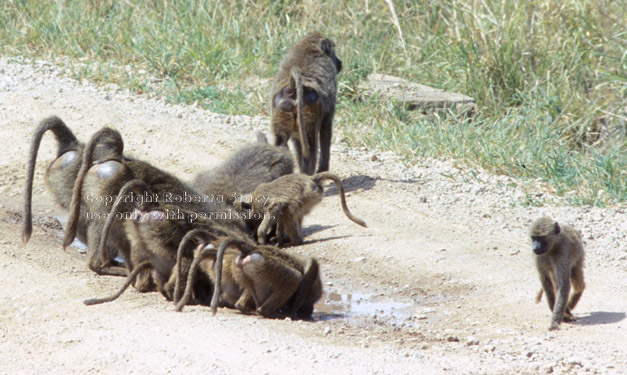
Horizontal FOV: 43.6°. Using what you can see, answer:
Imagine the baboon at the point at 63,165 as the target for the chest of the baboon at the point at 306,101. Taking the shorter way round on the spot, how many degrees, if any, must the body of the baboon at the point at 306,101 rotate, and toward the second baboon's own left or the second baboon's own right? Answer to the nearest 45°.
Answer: approximately 180°

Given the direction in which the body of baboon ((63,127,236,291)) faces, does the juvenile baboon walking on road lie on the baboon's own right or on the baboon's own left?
on the baboon's own right

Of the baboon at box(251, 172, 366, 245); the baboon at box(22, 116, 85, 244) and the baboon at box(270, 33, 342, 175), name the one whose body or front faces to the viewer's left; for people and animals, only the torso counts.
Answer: the baboon at box(251, 172, 366, 245)

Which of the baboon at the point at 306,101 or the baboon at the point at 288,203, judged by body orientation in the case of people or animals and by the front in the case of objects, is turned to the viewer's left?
the baboon at the point at 288,203

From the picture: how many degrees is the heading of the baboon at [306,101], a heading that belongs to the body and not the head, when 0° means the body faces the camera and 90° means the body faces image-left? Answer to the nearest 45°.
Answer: approximately 225°

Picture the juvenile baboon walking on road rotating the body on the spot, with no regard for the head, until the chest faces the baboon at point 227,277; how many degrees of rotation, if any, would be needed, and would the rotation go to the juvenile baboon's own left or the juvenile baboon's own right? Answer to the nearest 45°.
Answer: approximately 45° to the juvenile baboon's own right

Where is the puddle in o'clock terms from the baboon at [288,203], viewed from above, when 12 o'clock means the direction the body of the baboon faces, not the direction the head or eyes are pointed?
The puddle is roughly at 8 o'clock from the baboon.

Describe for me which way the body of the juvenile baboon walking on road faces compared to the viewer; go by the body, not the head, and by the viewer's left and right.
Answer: facing the viewer and to the left of the viewer

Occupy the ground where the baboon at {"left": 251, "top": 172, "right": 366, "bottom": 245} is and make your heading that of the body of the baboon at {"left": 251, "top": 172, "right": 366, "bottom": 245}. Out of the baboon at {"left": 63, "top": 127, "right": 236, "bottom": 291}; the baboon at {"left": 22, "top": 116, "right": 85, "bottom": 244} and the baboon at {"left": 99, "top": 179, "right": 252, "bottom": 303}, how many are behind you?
0

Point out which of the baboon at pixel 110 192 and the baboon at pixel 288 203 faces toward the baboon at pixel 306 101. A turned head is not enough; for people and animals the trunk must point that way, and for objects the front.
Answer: the baboon at pixel 110 192

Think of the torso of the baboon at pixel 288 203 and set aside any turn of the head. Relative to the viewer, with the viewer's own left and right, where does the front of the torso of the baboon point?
facing to the left of the viewer

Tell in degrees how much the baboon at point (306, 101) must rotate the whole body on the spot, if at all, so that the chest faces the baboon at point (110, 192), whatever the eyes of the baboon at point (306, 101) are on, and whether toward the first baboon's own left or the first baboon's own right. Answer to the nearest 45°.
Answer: approximately 180°

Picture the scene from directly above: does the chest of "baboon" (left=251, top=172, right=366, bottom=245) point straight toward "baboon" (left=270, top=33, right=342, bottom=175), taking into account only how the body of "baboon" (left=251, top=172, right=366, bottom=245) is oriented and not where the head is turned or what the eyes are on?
no

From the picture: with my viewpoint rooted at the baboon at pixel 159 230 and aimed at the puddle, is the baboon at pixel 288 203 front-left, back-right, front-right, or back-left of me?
front-left

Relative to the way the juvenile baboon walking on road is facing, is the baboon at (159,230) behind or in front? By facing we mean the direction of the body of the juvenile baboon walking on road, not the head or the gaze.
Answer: in front

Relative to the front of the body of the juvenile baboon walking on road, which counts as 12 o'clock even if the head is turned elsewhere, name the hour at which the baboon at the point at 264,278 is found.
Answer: The baboon is roughly at 1 o'clock from the juvenile baboon walking on road.

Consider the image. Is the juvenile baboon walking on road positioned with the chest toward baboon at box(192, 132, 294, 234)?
no
